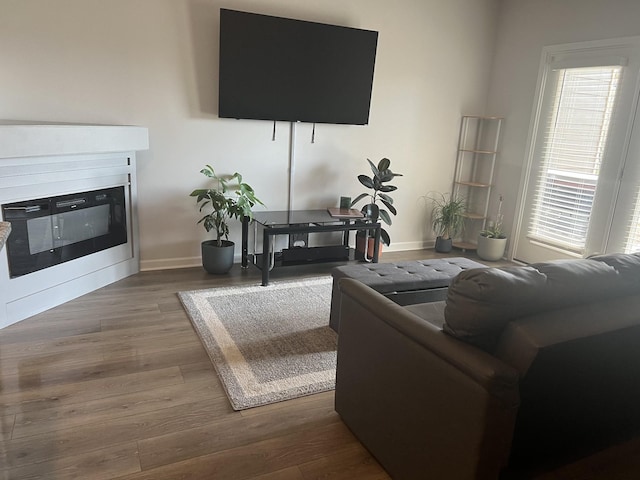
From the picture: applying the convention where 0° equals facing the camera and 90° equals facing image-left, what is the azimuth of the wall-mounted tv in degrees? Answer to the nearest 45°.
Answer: approximately 315°

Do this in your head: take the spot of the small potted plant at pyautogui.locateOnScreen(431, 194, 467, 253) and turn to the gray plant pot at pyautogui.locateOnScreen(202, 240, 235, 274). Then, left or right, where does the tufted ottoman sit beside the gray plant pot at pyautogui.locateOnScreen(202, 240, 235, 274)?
left

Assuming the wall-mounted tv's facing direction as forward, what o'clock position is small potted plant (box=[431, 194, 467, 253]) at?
The small potted plant is roughly at 10 o'clock from the wall-mounted tv.

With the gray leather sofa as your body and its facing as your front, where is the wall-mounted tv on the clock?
The wall-mounted tv is roughly at 12 o'clock from the gray leather sofa.

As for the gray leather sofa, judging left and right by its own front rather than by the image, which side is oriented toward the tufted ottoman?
front

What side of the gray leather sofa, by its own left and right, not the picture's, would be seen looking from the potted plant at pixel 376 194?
front

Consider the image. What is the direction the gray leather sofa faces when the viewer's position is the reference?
facing away from the viewer and to the left of the viewer

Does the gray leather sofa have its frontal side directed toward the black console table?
yes

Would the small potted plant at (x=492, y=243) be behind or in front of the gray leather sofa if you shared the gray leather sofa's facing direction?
in front

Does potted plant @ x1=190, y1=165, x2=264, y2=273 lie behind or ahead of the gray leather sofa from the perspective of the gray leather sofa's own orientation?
ahead
